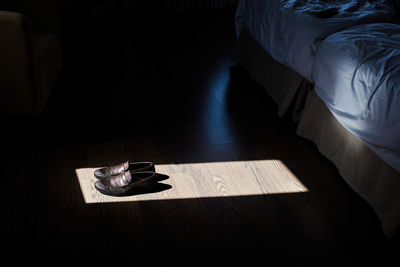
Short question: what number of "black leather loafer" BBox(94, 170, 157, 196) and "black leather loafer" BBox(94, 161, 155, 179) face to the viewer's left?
2

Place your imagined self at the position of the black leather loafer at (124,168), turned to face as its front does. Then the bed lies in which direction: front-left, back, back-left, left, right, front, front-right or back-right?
back

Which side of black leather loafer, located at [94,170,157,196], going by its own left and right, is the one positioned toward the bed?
back

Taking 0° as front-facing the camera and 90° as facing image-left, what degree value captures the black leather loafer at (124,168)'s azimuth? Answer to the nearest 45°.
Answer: approximately 90°

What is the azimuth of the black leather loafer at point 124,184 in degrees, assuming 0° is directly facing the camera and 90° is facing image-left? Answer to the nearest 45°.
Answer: approximately 90°
